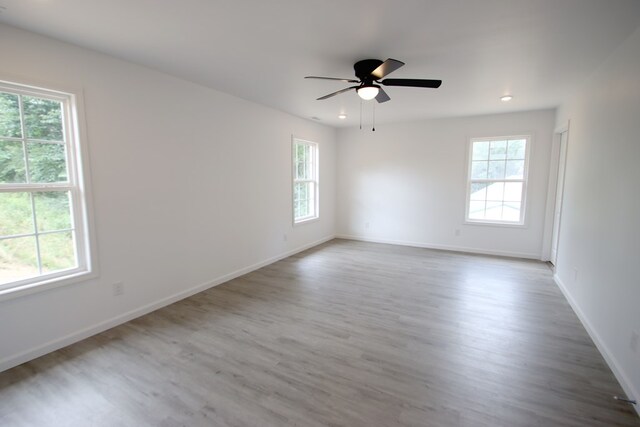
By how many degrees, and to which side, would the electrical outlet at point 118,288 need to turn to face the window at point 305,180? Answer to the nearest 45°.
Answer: approximately 90° to its left

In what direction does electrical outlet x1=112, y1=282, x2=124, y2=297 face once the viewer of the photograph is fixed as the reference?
facing the viewer and to the right of the viewer

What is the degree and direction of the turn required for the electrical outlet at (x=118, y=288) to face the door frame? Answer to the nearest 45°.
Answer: approximately 45° to its left

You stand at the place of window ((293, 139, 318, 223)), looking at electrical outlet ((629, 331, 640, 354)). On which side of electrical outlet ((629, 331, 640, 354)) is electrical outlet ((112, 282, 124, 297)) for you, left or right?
right

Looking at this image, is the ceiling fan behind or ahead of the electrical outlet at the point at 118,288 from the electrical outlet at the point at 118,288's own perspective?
ahead

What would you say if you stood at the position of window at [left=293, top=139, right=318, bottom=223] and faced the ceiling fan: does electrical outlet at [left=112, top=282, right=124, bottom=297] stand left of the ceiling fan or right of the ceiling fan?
right

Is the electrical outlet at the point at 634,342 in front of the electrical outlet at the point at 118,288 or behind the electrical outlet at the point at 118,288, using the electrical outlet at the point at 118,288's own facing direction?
in front

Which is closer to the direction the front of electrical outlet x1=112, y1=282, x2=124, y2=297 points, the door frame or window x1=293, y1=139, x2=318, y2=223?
the door frame
